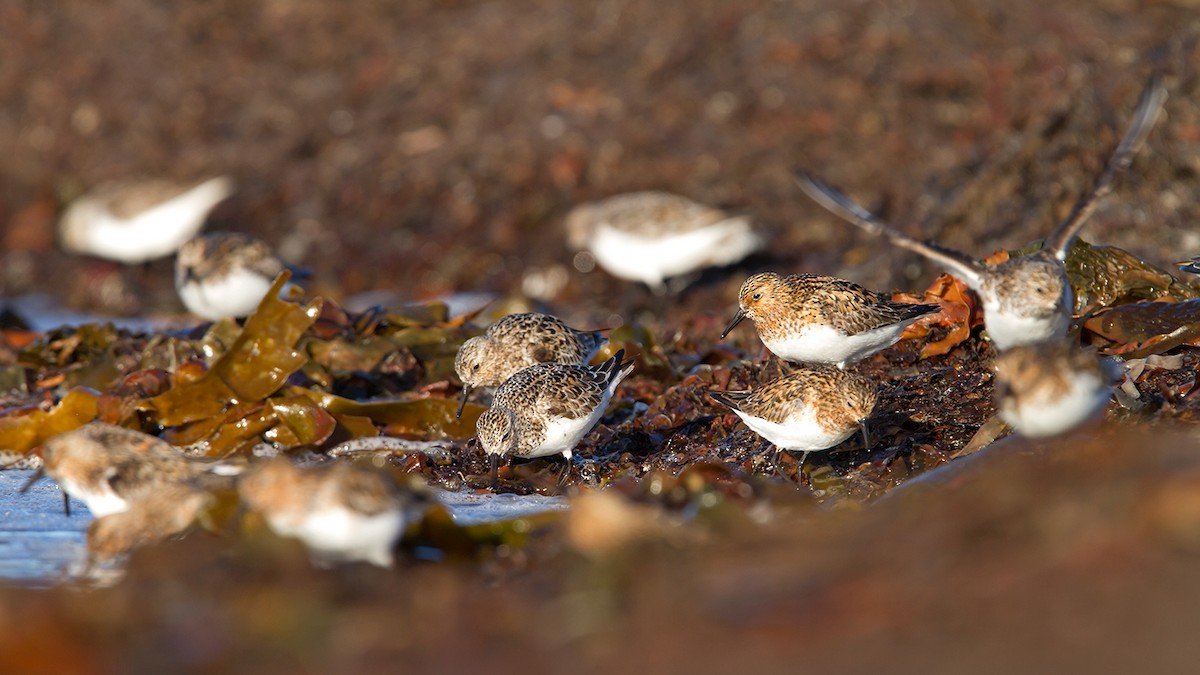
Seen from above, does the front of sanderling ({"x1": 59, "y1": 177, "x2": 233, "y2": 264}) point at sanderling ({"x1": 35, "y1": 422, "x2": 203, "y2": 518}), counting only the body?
no

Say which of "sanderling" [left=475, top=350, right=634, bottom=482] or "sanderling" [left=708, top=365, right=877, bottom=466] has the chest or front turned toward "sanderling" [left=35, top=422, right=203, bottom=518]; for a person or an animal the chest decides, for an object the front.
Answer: "sanderling" [left=475, top=350, right=634, bottom=482]

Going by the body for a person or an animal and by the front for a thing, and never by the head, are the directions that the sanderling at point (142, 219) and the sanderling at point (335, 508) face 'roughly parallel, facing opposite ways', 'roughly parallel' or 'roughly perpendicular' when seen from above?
roughly parallel

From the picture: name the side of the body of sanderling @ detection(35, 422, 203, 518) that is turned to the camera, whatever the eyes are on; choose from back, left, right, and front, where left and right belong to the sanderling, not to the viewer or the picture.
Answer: left

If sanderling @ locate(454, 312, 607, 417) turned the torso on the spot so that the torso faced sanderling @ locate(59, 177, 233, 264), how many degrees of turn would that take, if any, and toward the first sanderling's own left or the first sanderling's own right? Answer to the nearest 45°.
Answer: approximately 45° to the first sanderling's own right

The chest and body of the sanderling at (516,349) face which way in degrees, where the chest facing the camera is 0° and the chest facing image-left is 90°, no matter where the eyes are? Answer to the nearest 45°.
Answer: approximately 90°

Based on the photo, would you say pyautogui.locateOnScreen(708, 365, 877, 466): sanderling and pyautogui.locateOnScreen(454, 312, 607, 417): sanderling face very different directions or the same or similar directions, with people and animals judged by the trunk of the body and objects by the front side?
very different directions

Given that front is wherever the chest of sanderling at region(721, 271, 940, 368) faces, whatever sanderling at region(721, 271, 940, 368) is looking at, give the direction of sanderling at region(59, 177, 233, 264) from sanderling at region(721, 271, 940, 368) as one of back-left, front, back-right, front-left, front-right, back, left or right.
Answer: front-right

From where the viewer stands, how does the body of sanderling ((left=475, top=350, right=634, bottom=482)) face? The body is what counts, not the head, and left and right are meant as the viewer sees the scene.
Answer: facing the viewer and to the left of the viewer

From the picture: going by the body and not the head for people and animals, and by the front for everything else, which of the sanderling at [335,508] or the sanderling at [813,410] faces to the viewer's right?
the sanderling at [813,410]

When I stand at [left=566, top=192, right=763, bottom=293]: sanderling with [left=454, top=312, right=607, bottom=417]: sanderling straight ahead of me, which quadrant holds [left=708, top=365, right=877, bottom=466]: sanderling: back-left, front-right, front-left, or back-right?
front-left

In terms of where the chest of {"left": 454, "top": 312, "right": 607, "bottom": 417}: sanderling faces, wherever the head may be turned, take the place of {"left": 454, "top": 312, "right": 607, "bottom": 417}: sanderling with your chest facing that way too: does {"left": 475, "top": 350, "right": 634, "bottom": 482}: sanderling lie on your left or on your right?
on your left

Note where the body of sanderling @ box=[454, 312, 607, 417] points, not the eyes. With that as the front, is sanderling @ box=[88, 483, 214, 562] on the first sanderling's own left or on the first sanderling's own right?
on the first sanderling's own left

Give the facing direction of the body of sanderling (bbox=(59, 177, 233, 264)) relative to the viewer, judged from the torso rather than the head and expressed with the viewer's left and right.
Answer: facing to the left of the viewer

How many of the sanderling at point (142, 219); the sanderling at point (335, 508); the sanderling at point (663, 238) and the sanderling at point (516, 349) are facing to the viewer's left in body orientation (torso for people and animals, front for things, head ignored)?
4

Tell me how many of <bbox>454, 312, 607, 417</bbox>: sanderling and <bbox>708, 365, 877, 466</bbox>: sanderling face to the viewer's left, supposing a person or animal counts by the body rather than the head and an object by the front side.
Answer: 1

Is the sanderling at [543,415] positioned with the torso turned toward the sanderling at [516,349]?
no

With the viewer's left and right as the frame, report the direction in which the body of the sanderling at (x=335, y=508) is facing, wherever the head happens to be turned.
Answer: facing to the left of the viewer

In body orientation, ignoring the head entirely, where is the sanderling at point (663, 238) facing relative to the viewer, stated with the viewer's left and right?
facing to the left of the viewer
